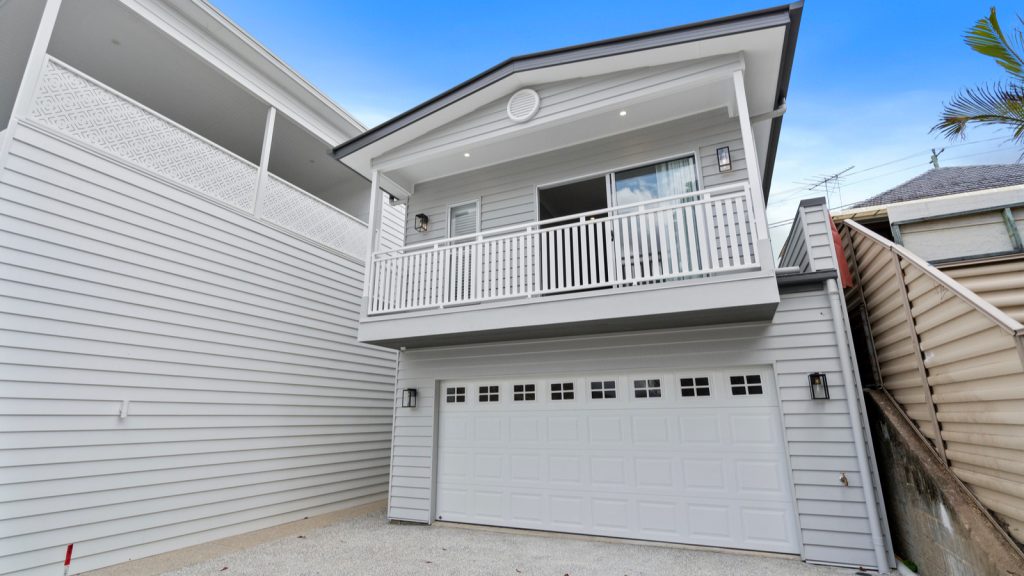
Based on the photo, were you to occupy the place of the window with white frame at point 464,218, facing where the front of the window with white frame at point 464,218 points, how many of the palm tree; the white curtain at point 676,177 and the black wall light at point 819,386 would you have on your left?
3

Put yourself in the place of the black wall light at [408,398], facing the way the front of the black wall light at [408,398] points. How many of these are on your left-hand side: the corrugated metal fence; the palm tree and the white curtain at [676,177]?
3

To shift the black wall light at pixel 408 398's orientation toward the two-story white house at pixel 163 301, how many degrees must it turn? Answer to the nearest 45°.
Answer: approximately 45° to its right

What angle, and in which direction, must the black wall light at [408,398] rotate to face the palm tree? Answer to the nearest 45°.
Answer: approximately 90° to its left

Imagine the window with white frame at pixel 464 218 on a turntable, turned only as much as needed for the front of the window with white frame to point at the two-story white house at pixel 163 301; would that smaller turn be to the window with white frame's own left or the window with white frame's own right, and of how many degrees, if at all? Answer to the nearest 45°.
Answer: approximately 45° to the window with white frame's own right

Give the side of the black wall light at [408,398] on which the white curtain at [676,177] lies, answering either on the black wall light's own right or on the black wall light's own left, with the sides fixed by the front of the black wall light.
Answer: on the black wall light's own left

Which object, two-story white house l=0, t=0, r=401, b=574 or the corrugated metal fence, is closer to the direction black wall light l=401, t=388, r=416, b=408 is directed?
the two-story white house

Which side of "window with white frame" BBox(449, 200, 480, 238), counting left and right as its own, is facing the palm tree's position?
left

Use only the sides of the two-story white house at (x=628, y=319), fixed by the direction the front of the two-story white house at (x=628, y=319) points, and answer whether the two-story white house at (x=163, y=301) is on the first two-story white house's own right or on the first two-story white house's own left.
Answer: on the first two-story white house's own right

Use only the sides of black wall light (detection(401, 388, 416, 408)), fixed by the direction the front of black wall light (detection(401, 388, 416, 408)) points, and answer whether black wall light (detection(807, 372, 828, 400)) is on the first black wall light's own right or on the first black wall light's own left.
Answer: on the first black wall light's own left

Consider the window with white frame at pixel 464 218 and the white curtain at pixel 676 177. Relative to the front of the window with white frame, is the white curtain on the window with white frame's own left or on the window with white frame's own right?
on the window with white frame's own left

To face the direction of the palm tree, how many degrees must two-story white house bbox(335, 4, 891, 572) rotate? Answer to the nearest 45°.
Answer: approximately 90° to its left
